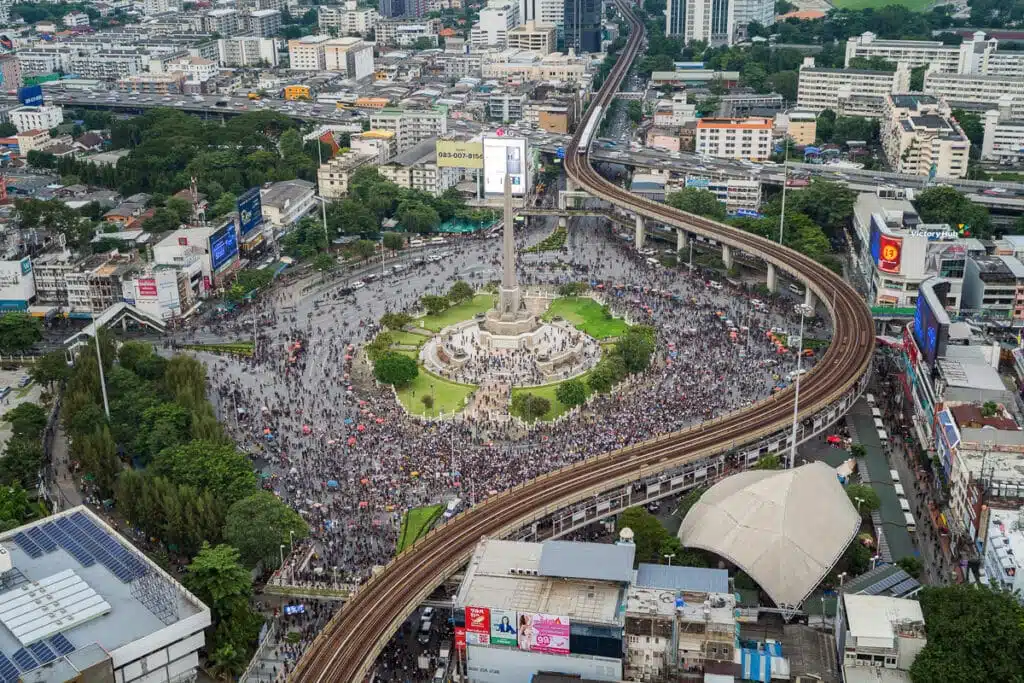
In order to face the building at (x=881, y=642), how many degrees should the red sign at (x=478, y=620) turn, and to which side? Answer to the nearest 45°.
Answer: approximately 90° to its left

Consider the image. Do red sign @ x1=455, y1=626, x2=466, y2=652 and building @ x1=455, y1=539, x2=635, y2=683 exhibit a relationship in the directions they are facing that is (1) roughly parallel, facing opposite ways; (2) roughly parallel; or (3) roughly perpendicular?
roughly parallel

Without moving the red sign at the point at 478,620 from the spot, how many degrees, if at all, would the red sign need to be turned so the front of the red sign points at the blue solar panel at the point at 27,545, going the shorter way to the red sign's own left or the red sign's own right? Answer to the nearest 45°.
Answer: approximately 90° to the red sign's own right

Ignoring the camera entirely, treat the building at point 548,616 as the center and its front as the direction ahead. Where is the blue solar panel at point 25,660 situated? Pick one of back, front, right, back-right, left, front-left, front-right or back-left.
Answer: right

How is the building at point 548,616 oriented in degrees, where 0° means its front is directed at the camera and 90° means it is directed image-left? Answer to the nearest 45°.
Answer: approximately 0°

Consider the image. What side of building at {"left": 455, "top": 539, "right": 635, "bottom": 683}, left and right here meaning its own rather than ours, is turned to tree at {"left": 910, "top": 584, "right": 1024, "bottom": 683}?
left

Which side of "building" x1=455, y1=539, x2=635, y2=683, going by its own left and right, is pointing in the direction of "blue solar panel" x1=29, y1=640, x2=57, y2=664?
right

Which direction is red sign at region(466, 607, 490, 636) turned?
toward the camera

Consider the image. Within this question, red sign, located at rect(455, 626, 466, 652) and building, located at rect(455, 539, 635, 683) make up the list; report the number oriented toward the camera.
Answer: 2

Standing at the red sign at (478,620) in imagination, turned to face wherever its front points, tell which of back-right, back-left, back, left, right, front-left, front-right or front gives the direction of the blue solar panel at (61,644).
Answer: right

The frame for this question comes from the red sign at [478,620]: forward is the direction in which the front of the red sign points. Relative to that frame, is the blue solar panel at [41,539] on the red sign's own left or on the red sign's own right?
on the red sign's own right

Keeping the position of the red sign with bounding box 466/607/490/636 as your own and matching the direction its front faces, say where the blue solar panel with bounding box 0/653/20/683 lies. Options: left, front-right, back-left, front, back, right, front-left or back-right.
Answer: right

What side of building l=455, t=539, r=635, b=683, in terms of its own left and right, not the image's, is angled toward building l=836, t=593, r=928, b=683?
left

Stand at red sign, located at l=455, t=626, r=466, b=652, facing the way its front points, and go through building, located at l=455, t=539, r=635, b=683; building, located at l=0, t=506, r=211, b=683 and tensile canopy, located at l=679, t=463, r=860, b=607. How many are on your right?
1

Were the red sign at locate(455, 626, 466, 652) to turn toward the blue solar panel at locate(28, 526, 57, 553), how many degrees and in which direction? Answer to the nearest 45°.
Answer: approximately 90° to its right

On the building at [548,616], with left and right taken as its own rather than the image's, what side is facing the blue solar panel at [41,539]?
right
